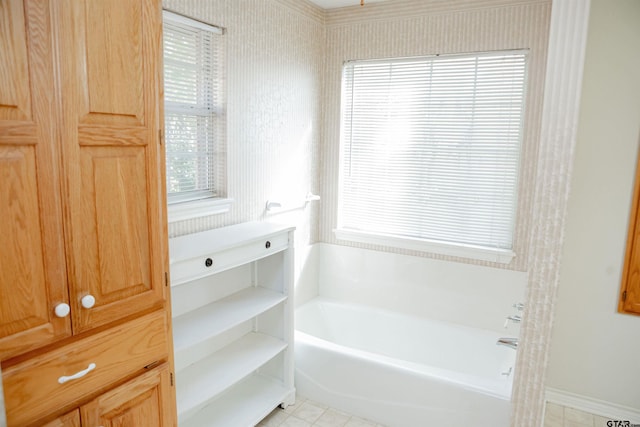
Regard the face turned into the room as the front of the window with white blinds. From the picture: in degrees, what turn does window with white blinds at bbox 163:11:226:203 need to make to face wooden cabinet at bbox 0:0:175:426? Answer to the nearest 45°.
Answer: approximately 45° to its right

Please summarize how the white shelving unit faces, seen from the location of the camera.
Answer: facing the viewer and to the right of the viewer

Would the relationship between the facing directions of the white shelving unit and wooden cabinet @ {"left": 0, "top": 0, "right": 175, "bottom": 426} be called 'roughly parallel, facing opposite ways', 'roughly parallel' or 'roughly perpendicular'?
roughly parallel

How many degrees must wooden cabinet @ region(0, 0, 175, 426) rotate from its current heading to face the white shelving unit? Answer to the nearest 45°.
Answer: approximately 90° to its left

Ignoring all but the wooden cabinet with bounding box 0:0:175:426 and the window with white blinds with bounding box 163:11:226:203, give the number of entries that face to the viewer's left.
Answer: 0

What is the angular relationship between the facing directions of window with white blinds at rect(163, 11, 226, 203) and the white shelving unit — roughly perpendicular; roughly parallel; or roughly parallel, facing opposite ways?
roughly parallel

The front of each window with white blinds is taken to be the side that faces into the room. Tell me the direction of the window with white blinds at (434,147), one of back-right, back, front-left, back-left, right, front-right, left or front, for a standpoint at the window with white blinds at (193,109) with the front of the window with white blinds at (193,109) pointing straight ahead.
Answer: front-left

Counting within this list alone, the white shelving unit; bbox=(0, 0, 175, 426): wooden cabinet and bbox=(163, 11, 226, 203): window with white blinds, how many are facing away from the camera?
0
